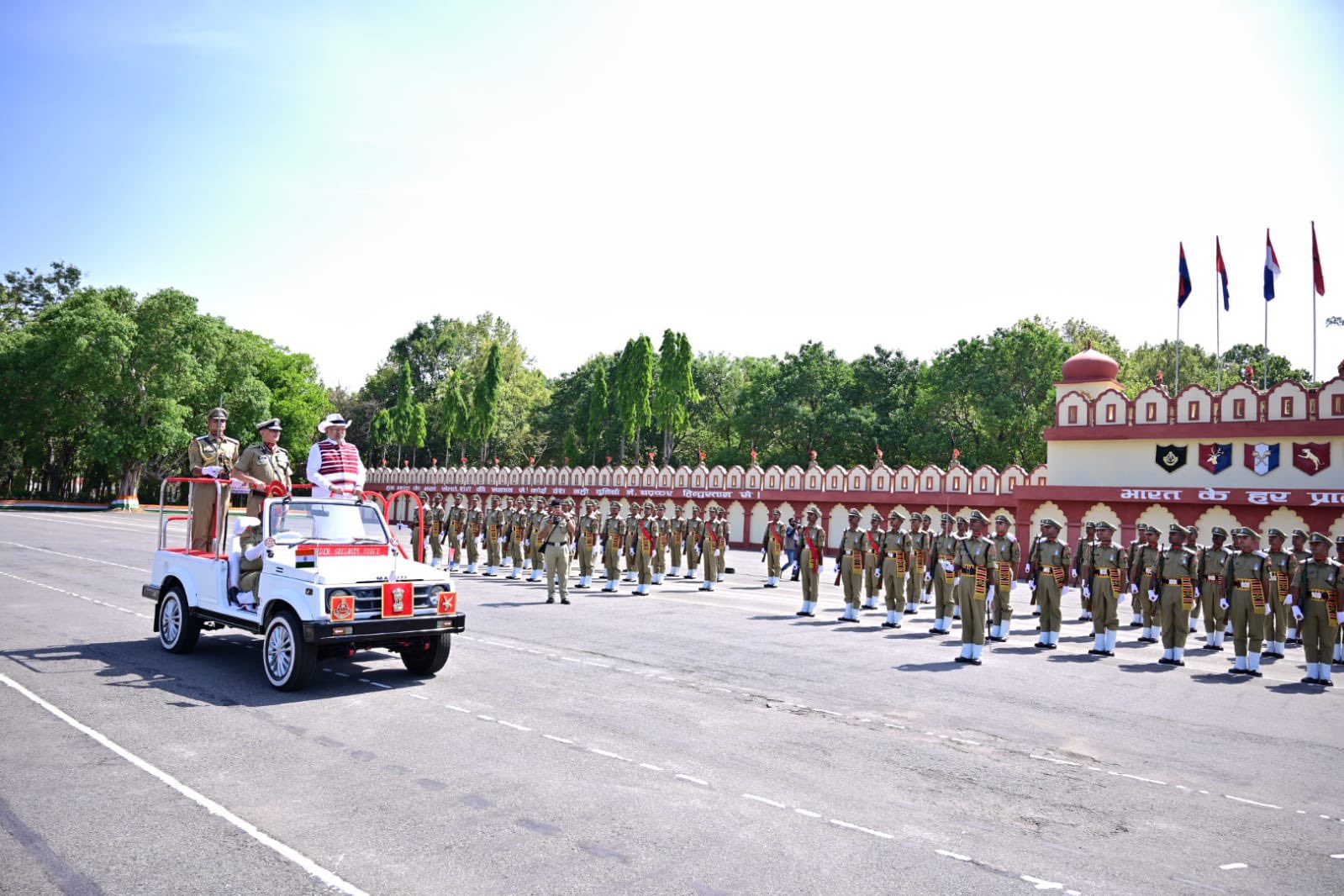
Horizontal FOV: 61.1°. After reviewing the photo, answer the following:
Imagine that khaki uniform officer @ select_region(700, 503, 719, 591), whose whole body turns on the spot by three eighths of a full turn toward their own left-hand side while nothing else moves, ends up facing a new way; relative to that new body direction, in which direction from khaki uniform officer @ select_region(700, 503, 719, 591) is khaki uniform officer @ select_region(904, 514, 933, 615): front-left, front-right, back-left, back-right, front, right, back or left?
front-right

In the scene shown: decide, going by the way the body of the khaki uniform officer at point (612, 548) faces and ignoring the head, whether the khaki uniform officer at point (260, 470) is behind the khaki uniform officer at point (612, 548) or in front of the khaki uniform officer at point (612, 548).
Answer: in front

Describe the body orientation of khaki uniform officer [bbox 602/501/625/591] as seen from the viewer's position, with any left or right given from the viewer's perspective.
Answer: facing the viewer and to the left of the viewer

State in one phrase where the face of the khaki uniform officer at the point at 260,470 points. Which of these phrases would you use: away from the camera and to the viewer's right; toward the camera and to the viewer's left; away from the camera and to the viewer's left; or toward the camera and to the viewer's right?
toward the camera and to the viewer's right

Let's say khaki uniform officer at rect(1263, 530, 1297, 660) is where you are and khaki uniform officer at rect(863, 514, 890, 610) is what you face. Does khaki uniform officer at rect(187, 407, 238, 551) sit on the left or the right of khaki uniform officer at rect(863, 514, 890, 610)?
left

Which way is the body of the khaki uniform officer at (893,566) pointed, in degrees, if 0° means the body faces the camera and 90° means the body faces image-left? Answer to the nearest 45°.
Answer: approximately 45°

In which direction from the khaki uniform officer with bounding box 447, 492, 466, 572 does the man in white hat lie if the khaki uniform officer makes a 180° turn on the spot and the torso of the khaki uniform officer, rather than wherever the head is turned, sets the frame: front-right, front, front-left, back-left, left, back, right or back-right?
back-right

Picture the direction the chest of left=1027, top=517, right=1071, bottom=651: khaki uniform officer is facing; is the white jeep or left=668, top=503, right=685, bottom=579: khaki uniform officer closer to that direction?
the white jeep

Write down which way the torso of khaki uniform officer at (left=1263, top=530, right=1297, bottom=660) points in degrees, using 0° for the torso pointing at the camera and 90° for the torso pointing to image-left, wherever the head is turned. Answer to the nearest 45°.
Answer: approximately 45°

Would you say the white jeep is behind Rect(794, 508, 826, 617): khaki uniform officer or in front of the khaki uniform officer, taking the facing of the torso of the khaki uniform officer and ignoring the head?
in front

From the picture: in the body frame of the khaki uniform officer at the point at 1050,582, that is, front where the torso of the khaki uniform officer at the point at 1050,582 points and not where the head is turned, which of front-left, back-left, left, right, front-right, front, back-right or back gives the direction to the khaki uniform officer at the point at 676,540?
right

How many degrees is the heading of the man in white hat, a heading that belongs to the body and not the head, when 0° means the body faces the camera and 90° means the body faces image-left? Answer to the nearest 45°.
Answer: approximately 315°
